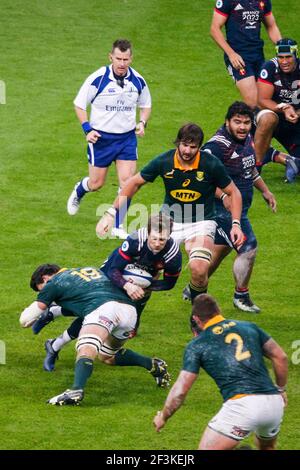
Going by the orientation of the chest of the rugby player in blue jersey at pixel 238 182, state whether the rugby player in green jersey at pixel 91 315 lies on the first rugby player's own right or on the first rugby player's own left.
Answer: on the first rugby player's own right

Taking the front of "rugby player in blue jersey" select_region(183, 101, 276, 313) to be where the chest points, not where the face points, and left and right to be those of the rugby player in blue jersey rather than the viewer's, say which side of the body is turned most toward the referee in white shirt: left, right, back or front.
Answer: back

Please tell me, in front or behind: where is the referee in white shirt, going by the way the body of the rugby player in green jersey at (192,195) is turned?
behind

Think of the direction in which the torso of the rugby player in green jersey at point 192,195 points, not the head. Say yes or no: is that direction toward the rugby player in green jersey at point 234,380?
yes

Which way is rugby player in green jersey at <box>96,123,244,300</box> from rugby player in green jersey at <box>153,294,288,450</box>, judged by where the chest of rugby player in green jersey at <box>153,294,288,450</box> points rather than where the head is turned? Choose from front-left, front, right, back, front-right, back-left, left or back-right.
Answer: front-right

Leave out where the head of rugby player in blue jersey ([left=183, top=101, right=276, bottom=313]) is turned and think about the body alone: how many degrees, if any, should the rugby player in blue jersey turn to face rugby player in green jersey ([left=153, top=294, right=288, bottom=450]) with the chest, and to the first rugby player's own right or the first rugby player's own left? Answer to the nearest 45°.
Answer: approximately 45° to the first rugby player's own right

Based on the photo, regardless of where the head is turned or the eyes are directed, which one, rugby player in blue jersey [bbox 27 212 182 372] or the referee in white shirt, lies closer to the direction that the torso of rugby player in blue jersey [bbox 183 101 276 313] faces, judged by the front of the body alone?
the rugby player in blue jersey

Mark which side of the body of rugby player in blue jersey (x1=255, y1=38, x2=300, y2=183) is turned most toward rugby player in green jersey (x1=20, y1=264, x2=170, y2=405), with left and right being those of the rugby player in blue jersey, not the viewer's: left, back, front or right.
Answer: front

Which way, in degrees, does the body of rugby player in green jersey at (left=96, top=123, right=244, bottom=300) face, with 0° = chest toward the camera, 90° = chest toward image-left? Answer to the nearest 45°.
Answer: approximately 0°

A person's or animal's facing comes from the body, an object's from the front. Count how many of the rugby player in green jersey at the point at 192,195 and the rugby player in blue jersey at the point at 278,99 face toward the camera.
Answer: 2

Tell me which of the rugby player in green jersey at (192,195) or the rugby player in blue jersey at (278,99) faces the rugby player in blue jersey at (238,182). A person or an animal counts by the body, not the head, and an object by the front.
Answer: the rugby player in blue jersey at (278,99)
